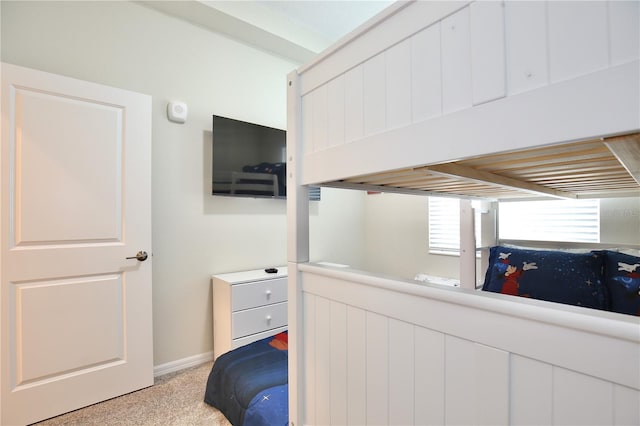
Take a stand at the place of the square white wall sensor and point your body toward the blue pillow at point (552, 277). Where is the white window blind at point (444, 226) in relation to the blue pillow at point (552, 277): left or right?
left

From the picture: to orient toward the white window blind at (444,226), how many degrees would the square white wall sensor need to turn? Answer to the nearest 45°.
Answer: approximately 45° to its left

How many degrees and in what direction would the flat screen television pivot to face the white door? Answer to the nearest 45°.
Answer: approximately 90° to its right

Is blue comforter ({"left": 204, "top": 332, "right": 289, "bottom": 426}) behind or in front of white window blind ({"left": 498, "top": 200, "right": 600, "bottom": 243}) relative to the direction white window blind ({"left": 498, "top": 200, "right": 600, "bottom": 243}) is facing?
in front
